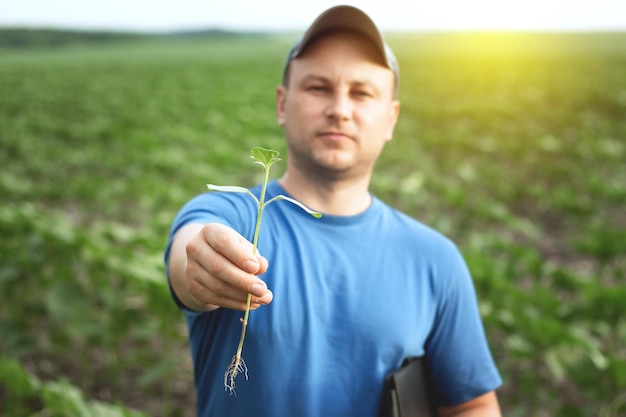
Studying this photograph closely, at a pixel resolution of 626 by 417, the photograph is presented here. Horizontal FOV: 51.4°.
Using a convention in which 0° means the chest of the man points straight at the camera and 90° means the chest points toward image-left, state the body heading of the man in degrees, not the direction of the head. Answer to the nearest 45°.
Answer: approximately 0°
